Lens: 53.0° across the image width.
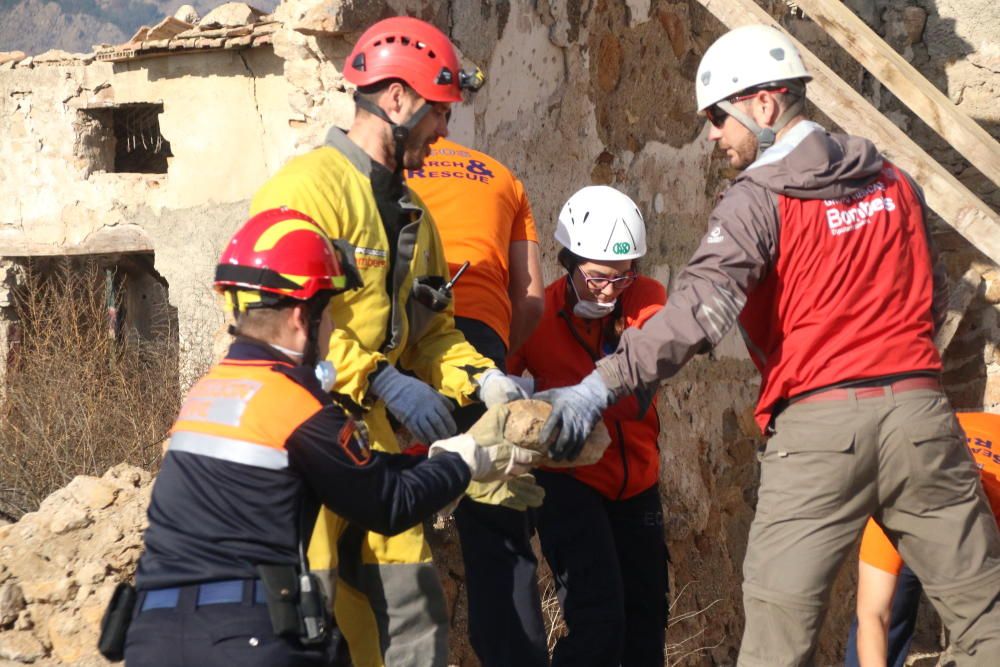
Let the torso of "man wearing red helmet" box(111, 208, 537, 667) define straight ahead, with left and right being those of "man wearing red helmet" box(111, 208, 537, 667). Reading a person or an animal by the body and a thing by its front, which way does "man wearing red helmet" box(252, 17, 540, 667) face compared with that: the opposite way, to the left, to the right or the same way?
to the right

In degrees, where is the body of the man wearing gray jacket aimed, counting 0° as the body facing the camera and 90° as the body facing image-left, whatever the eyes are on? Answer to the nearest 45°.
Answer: approximately 135°

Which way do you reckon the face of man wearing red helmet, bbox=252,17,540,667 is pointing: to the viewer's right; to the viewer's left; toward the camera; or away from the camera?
to the viewer's right

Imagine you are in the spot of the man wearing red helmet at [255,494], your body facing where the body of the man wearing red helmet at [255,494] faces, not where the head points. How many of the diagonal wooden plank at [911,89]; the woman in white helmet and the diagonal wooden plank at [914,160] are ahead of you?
3

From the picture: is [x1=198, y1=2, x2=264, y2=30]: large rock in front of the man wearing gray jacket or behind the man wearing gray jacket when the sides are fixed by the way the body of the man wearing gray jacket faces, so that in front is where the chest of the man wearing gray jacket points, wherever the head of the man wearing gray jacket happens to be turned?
in front

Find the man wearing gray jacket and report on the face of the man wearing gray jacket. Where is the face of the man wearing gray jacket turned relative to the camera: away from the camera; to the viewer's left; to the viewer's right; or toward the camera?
to the viewer's left

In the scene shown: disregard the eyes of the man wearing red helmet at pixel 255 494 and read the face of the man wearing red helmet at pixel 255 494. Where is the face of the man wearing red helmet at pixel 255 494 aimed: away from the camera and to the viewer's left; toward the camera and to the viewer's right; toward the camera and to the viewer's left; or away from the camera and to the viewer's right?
away from the camera and to the viewer's right

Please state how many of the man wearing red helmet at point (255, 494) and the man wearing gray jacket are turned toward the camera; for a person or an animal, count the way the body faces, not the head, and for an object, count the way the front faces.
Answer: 0

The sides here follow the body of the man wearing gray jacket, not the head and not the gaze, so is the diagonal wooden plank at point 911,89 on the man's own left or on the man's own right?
on the man's own right

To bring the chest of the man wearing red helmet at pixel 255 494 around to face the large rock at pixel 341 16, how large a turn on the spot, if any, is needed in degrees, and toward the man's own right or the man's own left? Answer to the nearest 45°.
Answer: approximately 45° to the man's own left

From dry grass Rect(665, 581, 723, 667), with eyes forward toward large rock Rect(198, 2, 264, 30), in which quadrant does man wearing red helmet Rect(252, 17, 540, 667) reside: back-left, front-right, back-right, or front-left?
back-left

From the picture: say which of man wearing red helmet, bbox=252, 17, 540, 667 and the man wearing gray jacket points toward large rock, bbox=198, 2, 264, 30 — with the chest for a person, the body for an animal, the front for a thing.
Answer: the man wearing gray jacket

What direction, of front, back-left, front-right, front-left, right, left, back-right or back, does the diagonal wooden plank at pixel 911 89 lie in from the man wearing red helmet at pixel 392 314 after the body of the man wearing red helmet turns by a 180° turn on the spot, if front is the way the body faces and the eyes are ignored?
right

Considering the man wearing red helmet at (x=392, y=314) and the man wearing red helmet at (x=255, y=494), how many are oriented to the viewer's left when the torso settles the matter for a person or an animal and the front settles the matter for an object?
0

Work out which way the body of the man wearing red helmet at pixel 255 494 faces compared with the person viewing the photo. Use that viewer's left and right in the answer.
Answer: facing away from the viewer and to the right of the viewer

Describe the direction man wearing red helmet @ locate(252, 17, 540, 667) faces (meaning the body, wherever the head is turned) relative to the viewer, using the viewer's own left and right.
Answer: facing the viewer and to the right of the viewer

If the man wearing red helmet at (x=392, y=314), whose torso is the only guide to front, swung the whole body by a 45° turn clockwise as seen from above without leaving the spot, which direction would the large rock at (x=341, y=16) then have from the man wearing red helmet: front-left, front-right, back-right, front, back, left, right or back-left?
back
